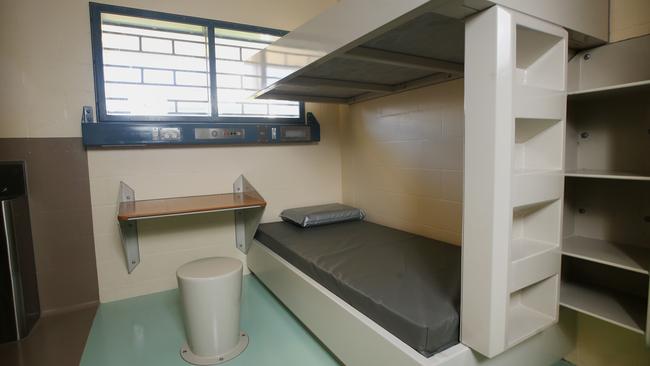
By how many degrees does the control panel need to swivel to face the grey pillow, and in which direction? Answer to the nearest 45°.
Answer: approximately 90° to its left

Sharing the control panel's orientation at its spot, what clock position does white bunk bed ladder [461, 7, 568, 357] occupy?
The white bunk bed ladder is roughly at 11 o'clock from the control panel.

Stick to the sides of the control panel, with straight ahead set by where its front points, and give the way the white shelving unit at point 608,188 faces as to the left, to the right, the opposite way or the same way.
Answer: to the right

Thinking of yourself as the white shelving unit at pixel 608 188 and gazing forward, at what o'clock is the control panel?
The control panel is roughly at 1 o'clock from the white shelving unit.

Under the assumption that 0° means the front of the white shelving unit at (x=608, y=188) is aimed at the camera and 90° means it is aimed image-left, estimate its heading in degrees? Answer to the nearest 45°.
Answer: approximately 45°

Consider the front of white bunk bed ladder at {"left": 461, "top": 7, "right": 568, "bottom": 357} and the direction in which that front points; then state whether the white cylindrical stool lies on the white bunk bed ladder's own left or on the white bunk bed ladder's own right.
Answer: on the white bunk bed ladder's own right
